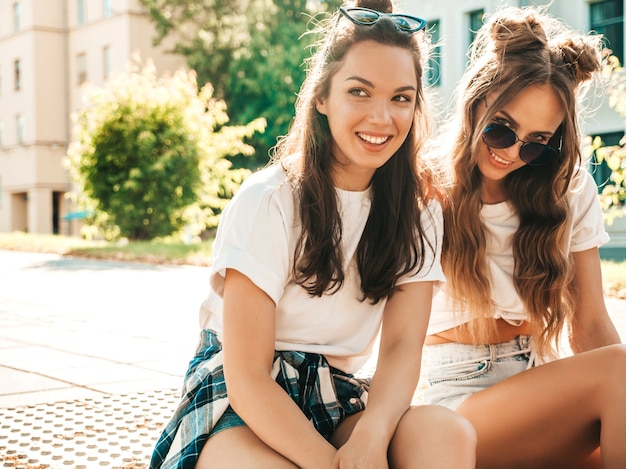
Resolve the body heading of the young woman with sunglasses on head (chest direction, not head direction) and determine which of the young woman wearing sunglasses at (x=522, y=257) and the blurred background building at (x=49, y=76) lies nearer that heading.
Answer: the young woman wearing sunglasses

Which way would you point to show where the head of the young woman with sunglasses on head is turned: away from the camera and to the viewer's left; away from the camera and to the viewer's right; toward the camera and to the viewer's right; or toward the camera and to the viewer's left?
toward the camera and to the viewer's right

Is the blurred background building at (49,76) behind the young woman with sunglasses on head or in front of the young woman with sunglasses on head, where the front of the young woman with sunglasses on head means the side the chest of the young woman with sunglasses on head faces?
behind

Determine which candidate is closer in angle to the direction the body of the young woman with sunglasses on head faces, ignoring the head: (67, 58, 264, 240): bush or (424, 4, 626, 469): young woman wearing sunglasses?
the young woman wearing sunglasses

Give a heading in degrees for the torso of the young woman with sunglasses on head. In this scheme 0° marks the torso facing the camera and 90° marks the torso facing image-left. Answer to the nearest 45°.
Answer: approximately 315°

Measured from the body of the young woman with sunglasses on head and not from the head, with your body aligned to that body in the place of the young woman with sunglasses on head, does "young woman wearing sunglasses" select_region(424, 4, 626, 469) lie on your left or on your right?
on your left
